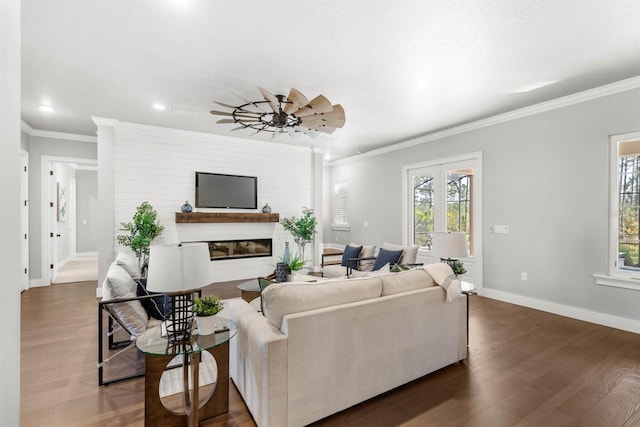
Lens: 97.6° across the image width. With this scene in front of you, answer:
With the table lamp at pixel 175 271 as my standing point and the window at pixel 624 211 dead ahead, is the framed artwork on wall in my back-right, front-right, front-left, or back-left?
back-left

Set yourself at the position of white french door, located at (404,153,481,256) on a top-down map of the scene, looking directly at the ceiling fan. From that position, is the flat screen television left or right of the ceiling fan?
right

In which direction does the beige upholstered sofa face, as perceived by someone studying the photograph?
facing away from the viewer and to the left of the viewer

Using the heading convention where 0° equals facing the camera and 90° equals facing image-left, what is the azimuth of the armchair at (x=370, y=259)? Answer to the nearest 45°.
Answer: approximately 45°

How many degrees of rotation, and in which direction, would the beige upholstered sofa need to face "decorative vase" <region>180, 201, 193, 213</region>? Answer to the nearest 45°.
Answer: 0° — it already faces it

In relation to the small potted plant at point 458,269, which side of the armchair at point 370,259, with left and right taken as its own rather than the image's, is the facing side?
left

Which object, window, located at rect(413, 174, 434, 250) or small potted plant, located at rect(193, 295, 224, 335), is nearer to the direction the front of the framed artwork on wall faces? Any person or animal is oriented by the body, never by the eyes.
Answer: the window

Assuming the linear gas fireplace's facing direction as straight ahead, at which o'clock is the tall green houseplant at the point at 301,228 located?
The tall green houseplant is roughly at 9 o'clock from the linear gas fireplace.

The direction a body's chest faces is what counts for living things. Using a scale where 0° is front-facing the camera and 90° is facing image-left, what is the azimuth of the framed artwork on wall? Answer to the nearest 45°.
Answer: approximately 270°

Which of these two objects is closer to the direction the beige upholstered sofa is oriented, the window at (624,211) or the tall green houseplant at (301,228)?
the tall green houseplant

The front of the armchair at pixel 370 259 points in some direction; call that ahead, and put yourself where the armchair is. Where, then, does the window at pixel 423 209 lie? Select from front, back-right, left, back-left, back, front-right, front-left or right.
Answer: back
